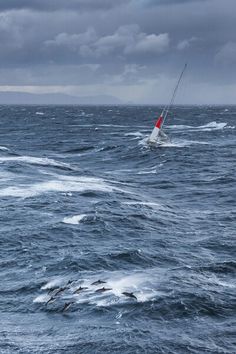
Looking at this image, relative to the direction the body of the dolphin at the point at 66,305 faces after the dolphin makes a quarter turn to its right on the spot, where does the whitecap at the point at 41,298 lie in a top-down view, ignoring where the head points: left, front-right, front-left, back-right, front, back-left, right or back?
front-left

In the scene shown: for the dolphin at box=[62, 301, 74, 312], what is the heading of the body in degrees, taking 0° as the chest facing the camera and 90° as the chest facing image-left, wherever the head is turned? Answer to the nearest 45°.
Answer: approximately 90°
